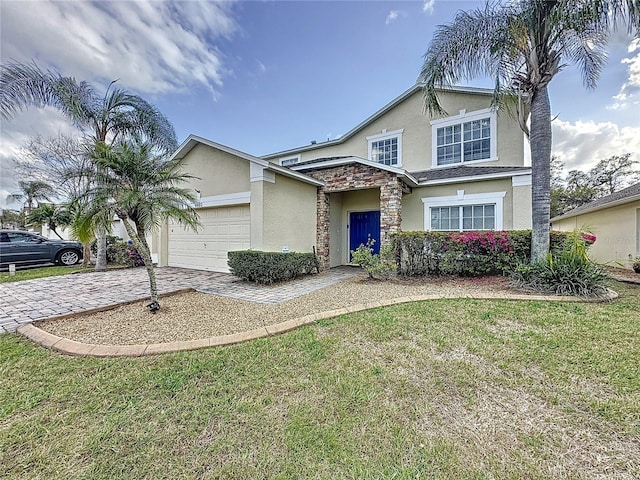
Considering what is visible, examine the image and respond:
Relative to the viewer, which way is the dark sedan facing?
to the viewer's right

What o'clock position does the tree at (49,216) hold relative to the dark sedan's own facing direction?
The tree is roughly at 9 o'clock from the dark sedan.

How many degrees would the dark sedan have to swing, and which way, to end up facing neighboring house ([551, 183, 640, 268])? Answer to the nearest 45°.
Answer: approximately 45° to its right

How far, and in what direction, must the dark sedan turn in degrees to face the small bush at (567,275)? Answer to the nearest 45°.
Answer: approximately 45° to its right

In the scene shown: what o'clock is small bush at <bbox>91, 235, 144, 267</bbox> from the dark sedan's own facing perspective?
The small bush is roughly at 1 o'clock from the dark sedan.
